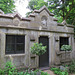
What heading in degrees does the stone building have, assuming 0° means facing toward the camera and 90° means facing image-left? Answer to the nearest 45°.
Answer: approximately 315°
